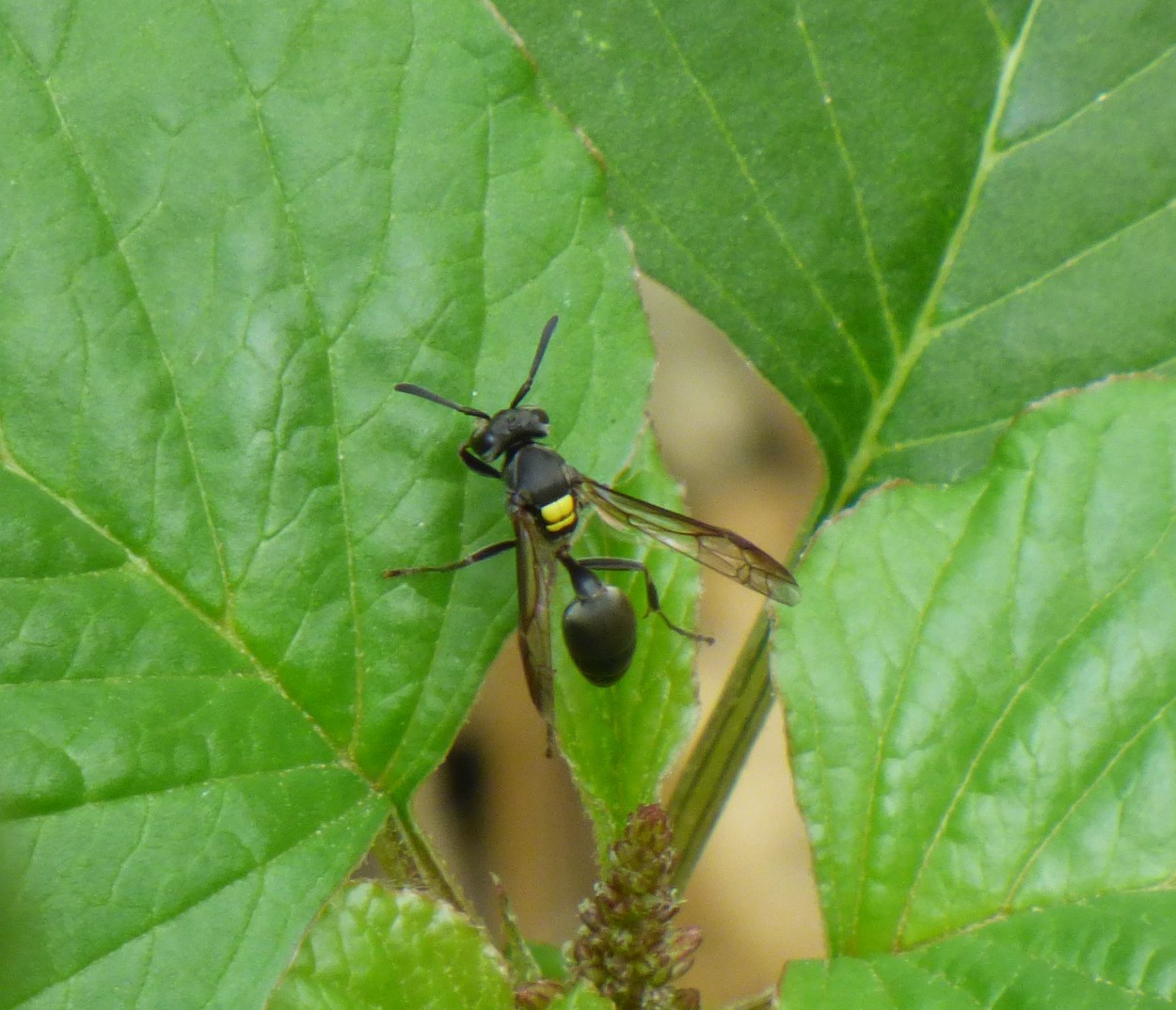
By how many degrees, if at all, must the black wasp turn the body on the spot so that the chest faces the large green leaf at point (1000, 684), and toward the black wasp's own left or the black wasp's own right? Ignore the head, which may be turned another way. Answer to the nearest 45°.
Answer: approximately 135° to the black wasp's own right

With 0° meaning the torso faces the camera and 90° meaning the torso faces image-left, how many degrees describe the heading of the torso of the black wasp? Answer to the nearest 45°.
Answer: approximately 135°
